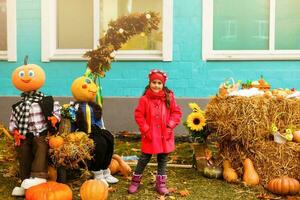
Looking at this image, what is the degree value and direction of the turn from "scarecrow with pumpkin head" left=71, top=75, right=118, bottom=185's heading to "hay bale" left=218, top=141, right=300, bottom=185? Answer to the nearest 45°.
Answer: approximately 45° to its left

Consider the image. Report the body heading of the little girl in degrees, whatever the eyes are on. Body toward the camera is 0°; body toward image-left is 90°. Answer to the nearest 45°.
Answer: approximately 0°

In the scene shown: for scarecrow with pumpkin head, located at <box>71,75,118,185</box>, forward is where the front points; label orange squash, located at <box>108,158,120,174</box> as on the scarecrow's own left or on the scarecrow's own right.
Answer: on the scarecrow's own left

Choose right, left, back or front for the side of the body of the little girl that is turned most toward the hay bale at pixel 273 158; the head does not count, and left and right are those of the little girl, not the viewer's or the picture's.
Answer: left

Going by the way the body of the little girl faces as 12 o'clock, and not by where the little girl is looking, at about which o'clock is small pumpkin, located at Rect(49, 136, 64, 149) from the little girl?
The small pumpkin is roughly at 3 o'clock from the little girl.

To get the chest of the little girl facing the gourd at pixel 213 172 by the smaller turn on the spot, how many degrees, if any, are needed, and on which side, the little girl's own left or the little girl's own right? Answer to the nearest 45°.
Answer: approximately 135° to the little girl's own left

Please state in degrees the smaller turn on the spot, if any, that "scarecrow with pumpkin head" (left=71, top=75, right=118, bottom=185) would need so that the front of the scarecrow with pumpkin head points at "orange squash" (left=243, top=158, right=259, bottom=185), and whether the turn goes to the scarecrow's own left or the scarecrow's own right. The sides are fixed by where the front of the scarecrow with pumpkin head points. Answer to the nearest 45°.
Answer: approximately 45° to the scarecrow's own left

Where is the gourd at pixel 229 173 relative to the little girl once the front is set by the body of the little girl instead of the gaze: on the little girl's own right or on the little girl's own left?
on the little girl's own left

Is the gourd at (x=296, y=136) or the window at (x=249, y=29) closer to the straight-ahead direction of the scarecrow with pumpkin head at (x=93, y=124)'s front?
the gourd

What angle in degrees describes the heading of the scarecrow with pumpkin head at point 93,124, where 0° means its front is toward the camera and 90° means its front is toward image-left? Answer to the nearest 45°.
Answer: approximately 315°

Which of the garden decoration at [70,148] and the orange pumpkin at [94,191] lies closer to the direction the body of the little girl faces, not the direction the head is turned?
the orange pumpkin

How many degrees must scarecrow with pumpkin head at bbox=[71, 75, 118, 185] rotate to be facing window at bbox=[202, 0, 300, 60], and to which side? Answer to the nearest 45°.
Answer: approximately 90° to its left
